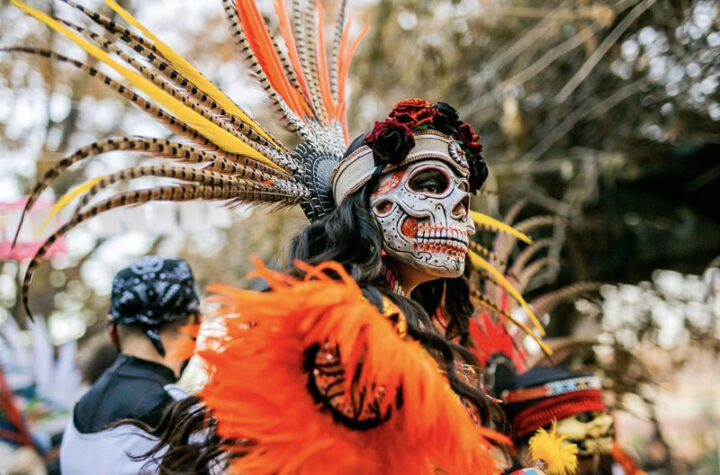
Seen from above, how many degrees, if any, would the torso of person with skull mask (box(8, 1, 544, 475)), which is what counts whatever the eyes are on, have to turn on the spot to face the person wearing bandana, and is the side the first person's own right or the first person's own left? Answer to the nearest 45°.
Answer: approximately 135° to the first person's own left

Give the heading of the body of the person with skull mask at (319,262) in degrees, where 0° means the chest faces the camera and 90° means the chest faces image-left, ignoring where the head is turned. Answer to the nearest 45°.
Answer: approximately 315°

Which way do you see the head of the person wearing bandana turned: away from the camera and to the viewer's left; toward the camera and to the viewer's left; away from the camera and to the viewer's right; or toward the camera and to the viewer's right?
away from the camera and to the viewer's right

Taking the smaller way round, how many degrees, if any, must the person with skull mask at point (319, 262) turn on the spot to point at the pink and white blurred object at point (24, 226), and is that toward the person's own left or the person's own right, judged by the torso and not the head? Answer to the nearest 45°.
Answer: approximately 180°
